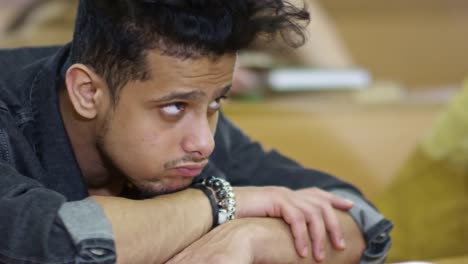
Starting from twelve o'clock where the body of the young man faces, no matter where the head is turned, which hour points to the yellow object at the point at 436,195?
The yellow object is roughly at 9 o'clock from the young man.

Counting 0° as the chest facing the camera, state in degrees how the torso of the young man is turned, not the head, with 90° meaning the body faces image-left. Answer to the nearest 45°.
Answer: approximately 315°
